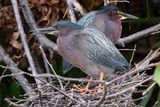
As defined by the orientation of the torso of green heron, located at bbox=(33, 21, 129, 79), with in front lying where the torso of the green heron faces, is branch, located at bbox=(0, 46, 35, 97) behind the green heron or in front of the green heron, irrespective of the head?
in front

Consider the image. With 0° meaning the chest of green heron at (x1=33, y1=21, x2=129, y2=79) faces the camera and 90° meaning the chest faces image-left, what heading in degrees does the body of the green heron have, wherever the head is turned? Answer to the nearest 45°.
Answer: approximately 90°
